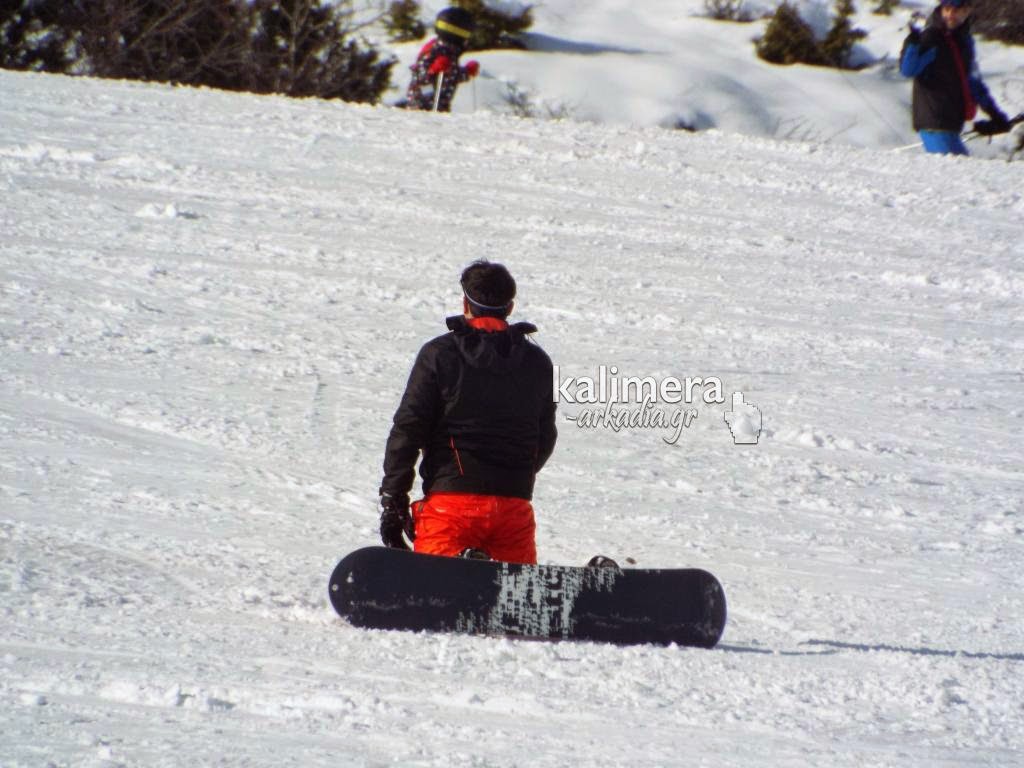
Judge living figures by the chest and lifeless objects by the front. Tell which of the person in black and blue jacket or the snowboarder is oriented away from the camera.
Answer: the snowboarder

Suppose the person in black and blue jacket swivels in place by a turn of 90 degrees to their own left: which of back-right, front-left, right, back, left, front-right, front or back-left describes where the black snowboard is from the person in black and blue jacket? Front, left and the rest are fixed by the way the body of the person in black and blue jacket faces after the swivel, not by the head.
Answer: back-right

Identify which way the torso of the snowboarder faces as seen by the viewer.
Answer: away from the camera

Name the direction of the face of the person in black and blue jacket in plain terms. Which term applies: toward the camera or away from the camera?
toward the camera

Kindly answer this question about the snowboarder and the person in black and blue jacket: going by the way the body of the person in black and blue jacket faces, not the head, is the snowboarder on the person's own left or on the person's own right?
on the person's own right

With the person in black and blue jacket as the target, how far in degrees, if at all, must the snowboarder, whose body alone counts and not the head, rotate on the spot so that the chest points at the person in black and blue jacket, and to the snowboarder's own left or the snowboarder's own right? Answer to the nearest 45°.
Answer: approximately 45° to the snowboarder's own right

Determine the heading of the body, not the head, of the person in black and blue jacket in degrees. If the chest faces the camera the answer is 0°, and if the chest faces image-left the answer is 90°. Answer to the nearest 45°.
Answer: approximately 315°
